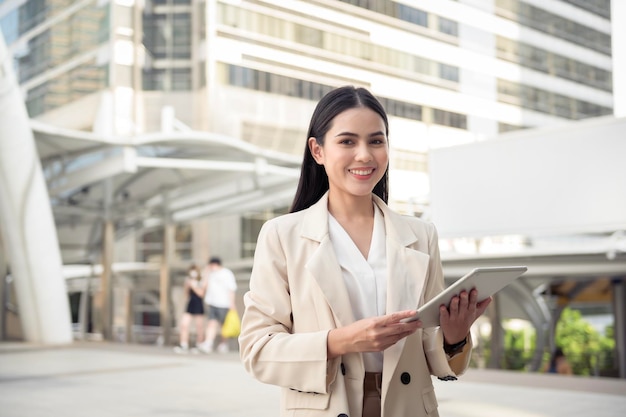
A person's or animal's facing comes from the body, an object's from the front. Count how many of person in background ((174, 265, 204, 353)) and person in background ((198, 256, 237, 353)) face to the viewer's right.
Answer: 0

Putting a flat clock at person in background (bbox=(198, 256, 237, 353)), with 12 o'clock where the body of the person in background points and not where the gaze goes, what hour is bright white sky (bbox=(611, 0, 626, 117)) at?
The bright white sky is roughly at 8 o'clock from the person in background.

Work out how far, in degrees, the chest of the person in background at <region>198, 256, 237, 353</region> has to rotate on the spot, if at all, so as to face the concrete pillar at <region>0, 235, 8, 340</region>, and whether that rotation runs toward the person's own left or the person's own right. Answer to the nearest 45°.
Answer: approximately 90° to the person's own right

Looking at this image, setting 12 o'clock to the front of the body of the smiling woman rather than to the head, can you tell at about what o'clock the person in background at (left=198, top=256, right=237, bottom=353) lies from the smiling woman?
The person in background is roughly at 7 o'clock from the smiling woman.

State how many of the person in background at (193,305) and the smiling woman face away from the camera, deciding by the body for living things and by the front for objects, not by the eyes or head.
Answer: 0
